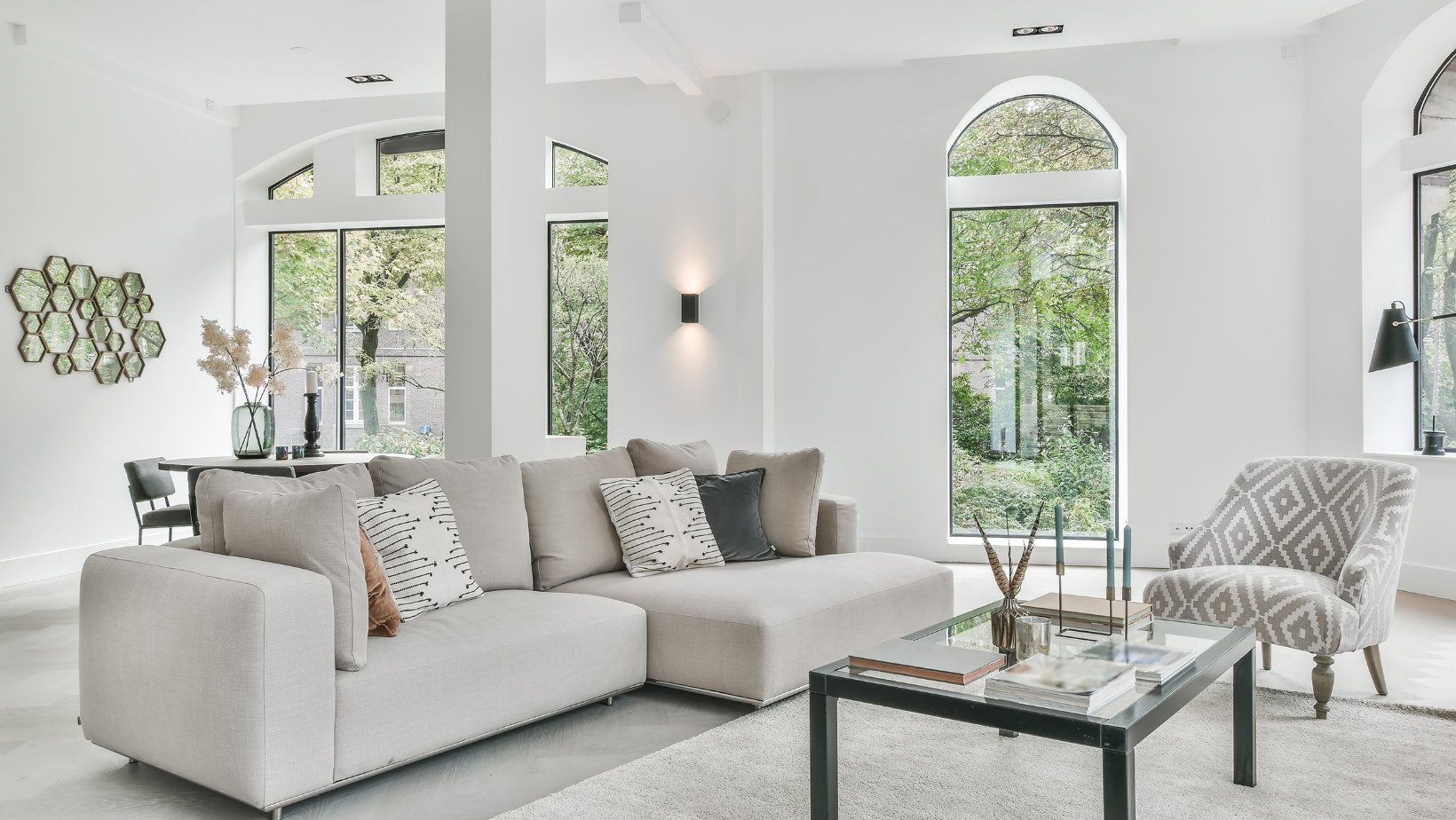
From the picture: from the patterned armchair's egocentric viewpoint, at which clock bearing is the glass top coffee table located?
The glass top coffee table is roughly at 11 o'clock from the patterned armchair.

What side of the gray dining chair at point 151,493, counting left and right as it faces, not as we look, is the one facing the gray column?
front

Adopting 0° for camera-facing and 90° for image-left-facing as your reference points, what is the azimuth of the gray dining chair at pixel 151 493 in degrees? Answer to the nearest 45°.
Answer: approximately 315°

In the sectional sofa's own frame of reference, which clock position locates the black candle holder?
The black candle holder is roughly at 7 o'clock from the sectional sofa.

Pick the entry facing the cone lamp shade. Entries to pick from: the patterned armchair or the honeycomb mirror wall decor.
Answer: the honeycomb mirror wall decor

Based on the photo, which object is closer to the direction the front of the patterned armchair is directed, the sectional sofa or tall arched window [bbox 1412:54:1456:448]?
the sectional sofa

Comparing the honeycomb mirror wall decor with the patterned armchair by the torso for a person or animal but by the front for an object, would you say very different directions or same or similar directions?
very different directions

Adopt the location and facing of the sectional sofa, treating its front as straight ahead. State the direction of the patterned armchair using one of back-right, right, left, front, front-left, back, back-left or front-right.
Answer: front-left

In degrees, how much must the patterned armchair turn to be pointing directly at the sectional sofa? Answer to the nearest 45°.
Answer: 0° — it already faces it

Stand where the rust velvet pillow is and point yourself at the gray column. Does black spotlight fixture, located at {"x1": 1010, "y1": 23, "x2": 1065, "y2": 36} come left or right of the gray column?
right

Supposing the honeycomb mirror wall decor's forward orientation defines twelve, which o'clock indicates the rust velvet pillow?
The rust velvet pillow is roughly at 1 o'clock from the honeycomb mirror wall decor.

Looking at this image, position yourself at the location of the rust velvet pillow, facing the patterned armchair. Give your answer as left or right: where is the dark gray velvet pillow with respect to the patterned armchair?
left

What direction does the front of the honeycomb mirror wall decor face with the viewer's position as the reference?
facing the viewer and to the right of the viewer

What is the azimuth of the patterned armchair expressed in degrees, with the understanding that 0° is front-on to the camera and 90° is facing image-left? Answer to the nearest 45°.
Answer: approximately 45°

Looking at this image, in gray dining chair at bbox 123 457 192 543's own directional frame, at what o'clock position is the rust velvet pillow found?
The rust velvet pillow is roughly at 1 o'clock from the gray dining chair.

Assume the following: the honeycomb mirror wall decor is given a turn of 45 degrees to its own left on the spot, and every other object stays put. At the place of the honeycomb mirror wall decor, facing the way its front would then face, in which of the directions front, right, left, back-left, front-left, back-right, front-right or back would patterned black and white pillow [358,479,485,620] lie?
right

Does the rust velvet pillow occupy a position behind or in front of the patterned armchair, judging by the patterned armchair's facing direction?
in front

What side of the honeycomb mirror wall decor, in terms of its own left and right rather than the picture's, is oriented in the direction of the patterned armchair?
front
